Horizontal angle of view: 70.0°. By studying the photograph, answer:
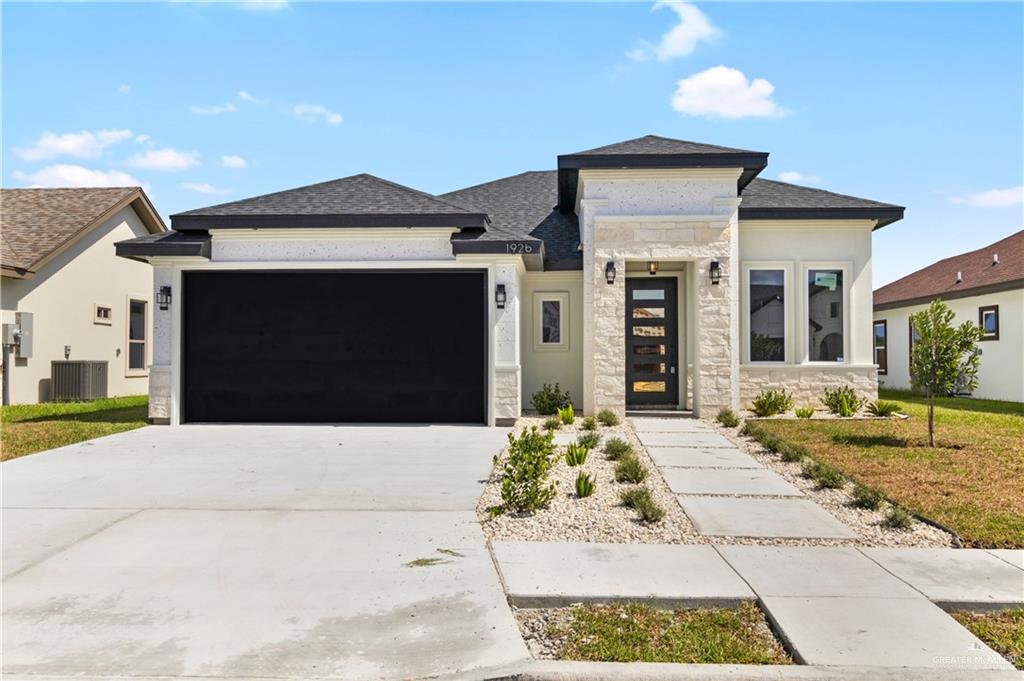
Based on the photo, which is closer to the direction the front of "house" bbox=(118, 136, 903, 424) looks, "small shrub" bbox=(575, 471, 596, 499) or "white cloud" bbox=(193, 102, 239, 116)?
the small shrub

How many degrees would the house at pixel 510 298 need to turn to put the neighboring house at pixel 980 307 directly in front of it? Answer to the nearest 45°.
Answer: approximately 135° to its left

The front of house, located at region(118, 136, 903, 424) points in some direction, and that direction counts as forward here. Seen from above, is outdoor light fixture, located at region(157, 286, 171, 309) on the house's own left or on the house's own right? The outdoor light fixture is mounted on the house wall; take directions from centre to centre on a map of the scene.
on the house's own right

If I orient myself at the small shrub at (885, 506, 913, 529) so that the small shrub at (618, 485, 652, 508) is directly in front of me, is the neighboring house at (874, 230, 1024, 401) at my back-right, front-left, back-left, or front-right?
back-right

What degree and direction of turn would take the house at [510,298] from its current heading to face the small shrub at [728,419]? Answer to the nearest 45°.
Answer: approximately 90° to its left

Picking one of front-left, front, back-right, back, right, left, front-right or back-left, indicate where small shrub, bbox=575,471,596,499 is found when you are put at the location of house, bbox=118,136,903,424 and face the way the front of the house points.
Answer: front

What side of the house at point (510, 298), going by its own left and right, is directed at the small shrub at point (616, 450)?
front

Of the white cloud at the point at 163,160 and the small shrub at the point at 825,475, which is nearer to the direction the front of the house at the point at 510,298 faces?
the small shrub

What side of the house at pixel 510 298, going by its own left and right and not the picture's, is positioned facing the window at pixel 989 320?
left

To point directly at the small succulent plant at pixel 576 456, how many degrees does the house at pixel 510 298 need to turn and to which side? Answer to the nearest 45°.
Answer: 0° — it already faces it

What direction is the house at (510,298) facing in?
toward the camera

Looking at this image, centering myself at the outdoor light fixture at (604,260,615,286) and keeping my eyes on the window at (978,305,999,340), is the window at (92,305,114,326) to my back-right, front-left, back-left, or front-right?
back-left

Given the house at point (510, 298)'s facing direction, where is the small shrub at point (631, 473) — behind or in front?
in front

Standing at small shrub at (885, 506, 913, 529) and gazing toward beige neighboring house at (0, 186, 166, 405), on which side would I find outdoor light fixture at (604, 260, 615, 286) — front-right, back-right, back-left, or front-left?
front-right

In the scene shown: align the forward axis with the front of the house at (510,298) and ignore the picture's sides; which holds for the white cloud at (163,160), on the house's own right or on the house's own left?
on the house's own right
